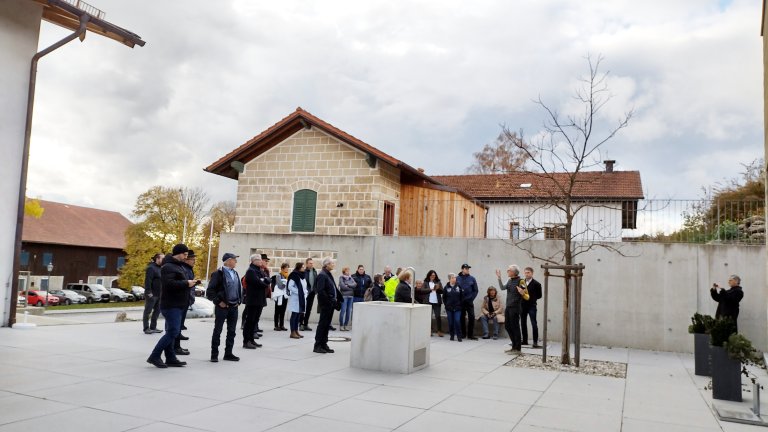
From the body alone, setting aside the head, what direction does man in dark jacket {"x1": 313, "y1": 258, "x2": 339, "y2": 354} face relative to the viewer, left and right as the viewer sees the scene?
facing to the right of the viewer

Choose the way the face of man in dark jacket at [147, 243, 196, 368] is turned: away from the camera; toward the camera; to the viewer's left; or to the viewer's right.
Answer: to the viewer's right

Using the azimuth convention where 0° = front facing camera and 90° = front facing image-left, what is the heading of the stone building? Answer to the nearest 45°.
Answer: approximately 0°

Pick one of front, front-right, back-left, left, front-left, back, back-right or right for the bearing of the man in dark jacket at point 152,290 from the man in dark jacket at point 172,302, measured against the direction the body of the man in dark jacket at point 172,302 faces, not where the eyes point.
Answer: left

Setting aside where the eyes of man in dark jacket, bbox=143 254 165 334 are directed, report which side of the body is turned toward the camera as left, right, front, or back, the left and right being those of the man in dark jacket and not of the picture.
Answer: right

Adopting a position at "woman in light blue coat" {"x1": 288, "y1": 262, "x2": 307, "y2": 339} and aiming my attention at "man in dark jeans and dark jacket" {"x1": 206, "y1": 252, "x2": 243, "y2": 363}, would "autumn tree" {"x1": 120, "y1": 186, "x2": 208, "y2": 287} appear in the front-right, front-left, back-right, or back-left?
back-right

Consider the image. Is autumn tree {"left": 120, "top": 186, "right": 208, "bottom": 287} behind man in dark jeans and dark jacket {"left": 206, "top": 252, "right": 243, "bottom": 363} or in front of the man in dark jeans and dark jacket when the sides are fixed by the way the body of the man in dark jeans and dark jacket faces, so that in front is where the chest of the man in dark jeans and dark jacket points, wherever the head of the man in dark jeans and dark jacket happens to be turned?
behind

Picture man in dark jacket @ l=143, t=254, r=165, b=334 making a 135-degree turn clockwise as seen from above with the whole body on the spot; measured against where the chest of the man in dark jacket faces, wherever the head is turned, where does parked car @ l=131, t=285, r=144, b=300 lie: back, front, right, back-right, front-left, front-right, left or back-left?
back-right

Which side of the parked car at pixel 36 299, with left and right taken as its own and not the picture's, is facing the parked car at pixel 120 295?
left

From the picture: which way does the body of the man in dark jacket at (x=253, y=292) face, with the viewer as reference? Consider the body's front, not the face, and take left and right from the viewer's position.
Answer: facing to the right of the viewer
